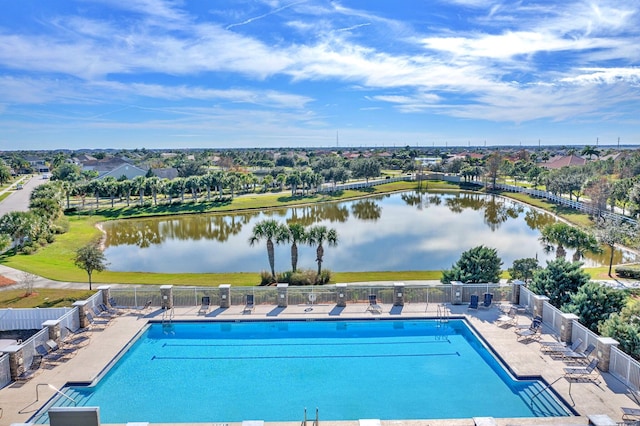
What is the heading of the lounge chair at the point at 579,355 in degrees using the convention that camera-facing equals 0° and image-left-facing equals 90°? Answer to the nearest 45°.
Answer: approximately 90°

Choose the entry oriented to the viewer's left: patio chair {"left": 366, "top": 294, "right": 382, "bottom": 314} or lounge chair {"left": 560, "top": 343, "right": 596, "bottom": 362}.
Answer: the lounge chair

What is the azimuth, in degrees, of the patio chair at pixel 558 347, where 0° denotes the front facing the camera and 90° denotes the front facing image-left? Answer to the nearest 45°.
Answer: approximately 90°

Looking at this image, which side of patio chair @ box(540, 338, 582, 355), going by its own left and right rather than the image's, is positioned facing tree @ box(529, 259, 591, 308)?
right

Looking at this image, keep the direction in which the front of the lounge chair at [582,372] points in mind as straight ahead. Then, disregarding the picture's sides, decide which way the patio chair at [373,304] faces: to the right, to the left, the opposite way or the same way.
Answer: to the left

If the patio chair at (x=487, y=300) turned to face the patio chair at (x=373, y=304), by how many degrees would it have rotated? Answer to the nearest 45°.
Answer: approximately 45° to its right

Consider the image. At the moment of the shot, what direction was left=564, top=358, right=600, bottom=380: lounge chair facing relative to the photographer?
facing to the left of the viewer

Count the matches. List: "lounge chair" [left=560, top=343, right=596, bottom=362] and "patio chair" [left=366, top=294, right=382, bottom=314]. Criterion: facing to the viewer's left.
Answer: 1

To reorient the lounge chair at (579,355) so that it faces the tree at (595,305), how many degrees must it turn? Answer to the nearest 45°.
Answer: approximately 90° to its right

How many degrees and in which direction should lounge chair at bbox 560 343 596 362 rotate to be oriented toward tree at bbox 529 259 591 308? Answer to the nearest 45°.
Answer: approximately 90° to its right

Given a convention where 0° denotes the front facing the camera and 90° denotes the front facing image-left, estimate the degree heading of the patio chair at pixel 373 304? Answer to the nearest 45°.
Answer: approximately 0°
